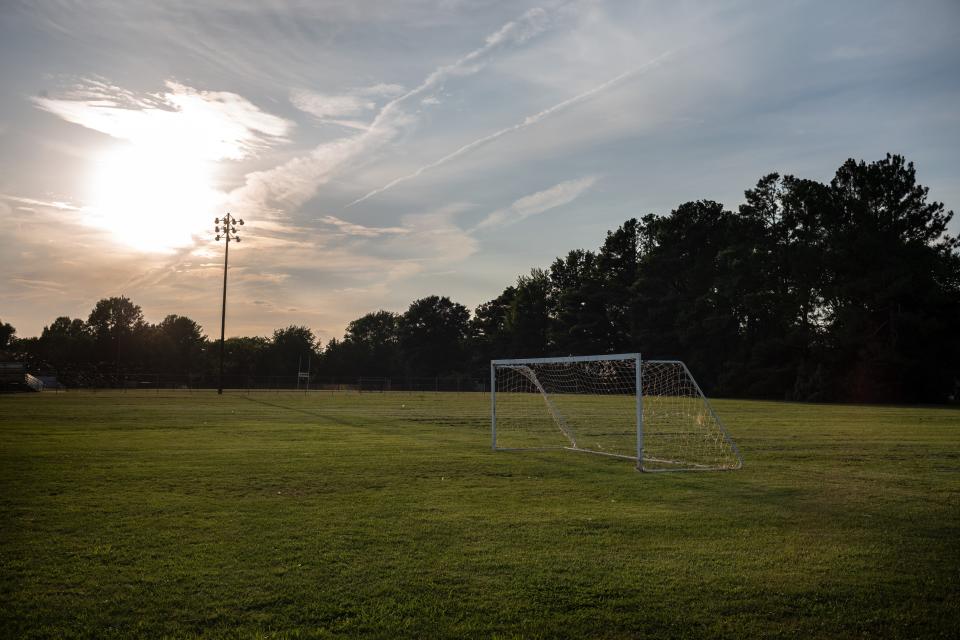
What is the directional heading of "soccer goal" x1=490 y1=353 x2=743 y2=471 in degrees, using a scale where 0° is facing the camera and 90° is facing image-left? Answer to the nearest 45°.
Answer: approximately 45°
